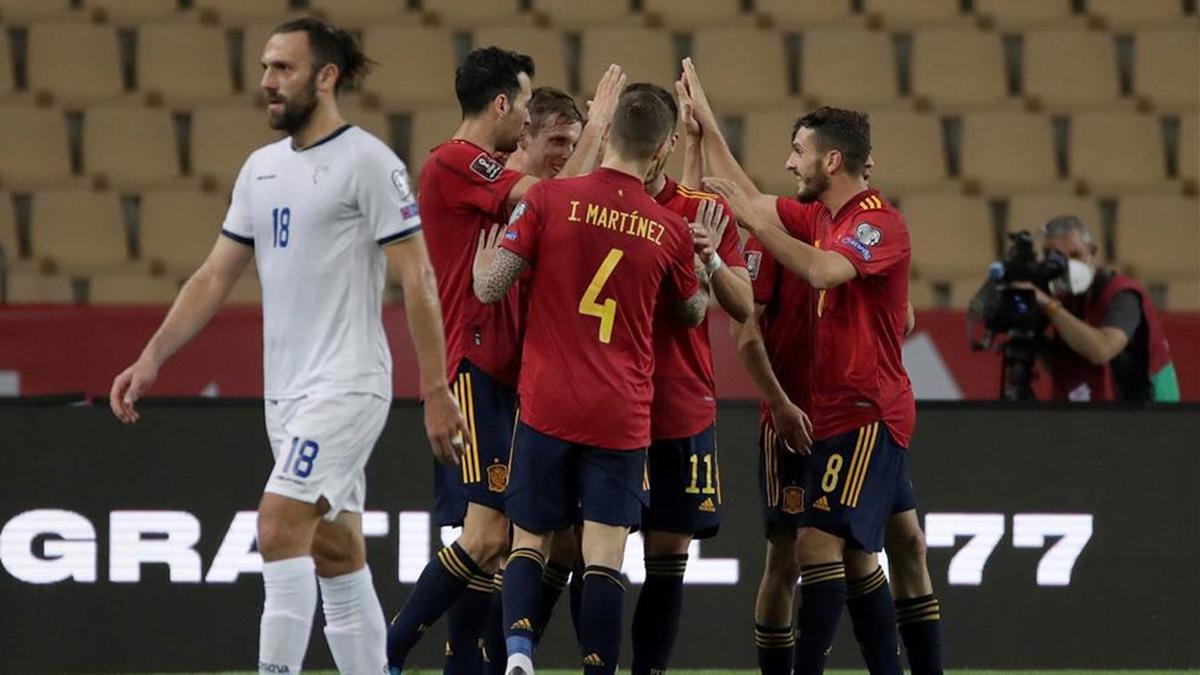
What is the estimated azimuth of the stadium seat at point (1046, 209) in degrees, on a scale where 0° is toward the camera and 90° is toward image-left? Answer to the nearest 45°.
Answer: approximately 0°

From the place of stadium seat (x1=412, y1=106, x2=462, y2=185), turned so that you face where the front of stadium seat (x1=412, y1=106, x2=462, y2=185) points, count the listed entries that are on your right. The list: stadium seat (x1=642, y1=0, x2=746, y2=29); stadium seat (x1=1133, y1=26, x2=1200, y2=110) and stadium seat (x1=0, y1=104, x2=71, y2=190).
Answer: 1

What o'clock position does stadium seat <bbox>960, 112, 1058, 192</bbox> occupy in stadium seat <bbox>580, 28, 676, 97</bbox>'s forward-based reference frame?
stadium seat <bbox>960, 112, 1058, 192</bbox> is roughly at 9 o'clock from stadium seat <bbox>580, 28, 676, 97</bbox>.

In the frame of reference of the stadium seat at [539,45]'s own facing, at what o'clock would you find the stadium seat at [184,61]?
the stadium seat at [184,61] is roughly at 3 o'clock from the stadium seat at [539,45].

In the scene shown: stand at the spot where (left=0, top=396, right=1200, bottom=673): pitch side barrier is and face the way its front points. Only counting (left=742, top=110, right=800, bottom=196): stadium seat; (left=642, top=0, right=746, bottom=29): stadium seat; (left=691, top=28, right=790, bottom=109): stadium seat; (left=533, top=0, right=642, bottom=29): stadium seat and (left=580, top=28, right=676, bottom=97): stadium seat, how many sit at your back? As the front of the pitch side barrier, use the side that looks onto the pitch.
5
